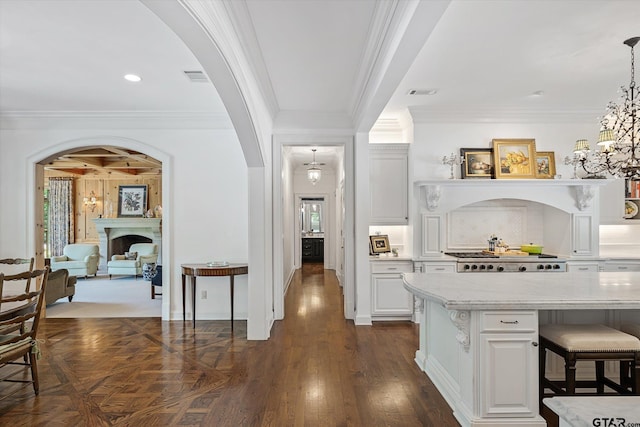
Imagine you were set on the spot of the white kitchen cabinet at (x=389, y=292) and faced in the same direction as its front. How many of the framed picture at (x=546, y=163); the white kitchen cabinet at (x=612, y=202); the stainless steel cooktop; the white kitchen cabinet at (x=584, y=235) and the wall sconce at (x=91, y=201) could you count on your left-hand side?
4

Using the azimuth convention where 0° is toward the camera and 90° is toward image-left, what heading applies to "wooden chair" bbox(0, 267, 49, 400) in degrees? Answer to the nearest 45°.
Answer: approximately 135°

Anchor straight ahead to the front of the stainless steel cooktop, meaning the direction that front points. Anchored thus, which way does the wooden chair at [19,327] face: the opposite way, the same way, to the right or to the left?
to the right

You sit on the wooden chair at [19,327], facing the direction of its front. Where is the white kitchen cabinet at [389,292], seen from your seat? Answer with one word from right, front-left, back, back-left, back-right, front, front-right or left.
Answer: back-right

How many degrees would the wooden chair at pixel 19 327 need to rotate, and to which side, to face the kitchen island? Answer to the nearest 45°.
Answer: approximately 180°

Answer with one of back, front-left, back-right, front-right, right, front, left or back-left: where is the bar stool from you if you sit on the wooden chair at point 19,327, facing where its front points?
back

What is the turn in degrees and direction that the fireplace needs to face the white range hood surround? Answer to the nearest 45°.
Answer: approximately 45° to its left

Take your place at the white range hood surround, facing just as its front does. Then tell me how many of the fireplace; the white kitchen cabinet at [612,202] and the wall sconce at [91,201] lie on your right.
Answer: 2

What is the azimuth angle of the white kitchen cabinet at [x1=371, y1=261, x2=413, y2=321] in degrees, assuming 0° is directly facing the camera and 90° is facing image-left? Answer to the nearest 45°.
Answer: approximately 0°
